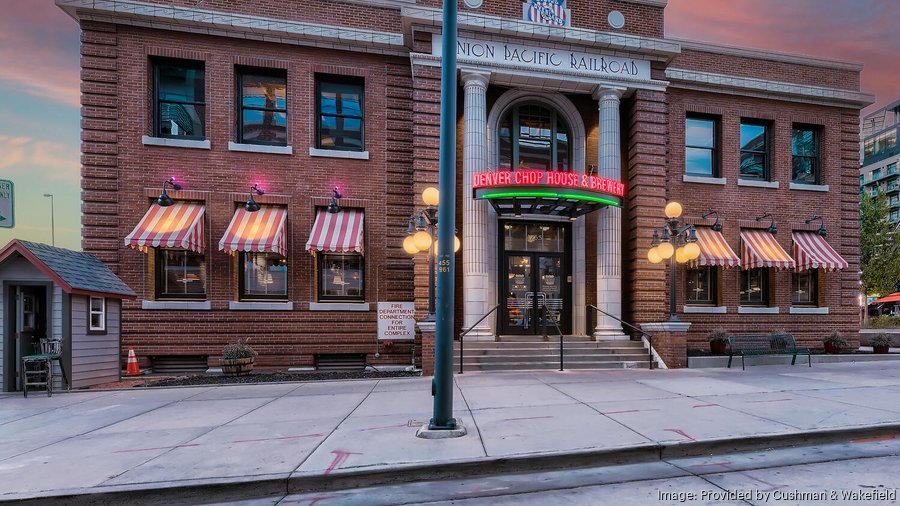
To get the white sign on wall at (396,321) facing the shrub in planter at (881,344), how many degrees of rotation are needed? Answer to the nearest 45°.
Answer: approximately 90° to its left

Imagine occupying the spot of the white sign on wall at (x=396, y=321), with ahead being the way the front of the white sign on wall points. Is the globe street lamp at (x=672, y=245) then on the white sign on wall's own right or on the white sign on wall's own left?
on the white sign on wall's own left

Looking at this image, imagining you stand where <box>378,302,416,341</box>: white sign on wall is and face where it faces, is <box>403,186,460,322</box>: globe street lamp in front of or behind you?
in front

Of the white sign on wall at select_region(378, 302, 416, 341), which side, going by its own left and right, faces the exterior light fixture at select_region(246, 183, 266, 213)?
right

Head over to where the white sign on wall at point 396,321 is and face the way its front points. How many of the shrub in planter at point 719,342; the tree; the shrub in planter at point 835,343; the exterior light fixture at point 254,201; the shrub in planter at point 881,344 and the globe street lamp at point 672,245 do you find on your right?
1

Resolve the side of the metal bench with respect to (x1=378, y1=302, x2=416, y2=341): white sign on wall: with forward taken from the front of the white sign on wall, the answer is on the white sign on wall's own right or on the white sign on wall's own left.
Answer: on the white sign on wall's own left

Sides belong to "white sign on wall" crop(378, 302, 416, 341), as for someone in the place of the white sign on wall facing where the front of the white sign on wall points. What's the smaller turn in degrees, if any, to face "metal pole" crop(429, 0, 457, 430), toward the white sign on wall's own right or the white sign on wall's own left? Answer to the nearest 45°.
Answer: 0° — it already faces it

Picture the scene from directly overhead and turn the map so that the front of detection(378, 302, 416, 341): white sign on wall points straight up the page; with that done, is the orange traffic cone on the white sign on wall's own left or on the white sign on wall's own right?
on the white sign on wall's own right

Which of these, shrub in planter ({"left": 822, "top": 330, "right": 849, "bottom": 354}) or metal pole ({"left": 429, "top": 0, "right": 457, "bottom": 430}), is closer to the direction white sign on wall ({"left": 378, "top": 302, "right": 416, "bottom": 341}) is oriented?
the metal pole

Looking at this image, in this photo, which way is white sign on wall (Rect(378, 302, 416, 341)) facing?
toward the camera

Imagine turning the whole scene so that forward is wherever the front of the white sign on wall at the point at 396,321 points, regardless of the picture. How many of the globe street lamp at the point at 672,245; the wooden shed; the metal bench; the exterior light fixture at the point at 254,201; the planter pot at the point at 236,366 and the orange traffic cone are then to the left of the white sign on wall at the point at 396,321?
2

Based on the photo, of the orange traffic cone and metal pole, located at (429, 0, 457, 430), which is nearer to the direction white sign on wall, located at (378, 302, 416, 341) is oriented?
the metal pole

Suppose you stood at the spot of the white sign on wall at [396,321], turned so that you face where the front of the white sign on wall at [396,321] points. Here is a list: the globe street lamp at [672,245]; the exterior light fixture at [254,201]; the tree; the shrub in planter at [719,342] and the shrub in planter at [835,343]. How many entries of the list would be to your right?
1
